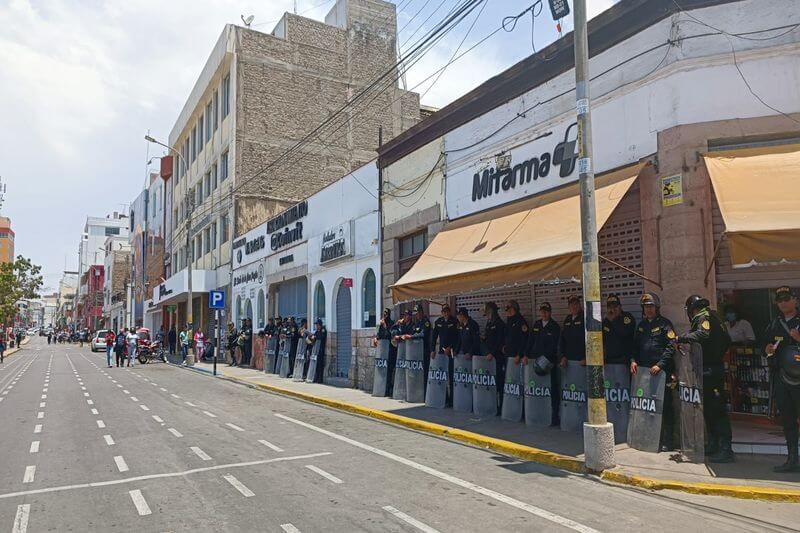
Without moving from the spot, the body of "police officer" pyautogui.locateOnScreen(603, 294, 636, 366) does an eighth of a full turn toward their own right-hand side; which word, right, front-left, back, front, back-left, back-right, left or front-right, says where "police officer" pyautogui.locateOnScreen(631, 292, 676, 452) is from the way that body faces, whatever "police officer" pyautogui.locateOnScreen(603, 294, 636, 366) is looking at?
back-left

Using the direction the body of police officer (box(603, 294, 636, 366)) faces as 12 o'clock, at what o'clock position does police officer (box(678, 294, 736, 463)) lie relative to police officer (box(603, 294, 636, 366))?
police officer (box(678, 294, 736, 463)) is roughly at 9 o'clock from police officer (box(603, 294, 636, 366)).

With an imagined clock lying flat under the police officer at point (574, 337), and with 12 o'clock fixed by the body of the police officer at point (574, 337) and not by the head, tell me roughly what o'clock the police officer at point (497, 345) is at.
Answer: the police officer at point (497, 345) is roughly at 3 o'clock from the police officer at point (574, 337).

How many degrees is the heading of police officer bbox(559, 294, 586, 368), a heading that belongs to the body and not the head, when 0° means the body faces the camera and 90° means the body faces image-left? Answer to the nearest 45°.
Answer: approximately 45°

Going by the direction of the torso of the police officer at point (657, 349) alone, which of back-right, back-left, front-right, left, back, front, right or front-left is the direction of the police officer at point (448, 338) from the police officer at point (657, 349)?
right

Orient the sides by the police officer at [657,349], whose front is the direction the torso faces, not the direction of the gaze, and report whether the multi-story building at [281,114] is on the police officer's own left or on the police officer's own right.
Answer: on the police officer's own right

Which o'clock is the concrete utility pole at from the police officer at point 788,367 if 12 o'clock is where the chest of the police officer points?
The concrete utility pole is roughly at 1 o'clock from the police officer.

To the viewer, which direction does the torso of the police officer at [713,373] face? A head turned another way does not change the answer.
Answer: to the viewer's left

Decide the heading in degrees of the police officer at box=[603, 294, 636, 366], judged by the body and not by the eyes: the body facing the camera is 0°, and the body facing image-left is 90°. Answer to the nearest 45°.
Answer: approximately 45°

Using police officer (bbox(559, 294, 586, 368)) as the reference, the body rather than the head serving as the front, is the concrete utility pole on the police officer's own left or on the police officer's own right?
on the police officer's own left

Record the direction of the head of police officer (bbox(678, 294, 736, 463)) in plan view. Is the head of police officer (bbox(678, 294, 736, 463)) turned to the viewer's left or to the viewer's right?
to the viewer's left

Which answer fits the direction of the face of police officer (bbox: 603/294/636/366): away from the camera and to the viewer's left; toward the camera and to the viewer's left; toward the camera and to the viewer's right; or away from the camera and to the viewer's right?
toward the camera and to the viewer's left

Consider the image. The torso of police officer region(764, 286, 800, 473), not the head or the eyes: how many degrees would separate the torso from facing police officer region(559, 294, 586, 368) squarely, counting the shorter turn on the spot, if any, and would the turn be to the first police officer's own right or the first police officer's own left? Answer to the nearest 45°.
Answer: approximately 90° to the first police officer's own right

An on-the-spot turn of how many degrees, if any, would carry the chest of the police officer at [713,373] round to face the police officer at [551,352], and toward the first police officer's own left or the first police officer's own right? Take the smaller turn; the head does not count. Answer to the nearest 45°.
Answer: approximately 45° to the first police officer's own right

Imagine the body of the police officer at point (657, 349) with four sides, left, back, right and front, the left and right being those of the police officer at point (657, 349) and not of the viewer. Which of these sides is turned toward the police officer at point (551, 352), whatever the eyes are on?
right
